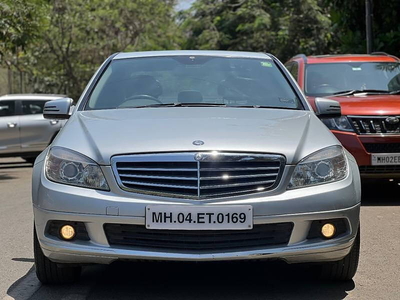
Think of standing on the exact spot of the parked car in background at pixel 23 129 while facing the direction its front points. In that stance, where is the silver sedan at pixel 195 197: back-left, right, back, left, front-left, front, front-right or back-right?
left

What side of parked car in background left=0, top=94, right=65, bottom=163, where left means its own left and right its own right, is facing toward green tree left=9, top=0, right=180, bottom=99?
right

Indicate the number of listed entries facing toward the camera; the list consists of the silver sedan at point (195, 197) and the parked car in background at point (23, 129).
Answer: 1

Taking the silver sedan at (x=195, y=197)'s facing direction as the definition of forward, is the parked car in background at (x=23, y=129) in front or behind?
behind

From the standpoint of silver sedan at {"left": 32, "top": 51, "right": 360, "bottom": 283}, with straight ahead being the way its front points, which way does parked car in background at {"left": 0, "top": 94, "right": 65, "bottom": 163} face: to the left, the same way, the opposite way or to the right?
to the right

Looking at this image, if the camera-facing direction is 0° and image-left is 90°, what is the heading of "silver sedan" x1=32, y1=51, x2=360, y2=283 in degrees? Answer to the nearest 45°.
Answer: approximately 0°

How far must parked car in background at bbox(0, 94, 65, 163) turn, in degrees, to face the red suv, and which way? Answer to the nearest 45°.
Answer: approximately 135° to its left

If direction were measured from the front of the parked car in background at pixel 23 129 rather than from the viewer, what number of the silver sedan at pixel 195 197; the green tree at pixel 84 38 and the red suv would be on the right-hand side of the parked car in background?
1

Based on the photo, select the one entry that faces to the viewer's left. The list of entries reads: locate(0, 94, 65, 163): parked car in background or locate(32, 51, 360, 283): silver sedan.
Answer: the parked car in background

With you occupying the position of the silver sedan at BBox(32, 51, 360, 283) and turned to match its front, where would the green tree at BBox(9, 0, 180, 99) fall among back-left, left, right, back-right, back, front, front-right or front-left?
back

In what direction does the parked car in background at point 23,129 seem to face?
to the viewer's left
